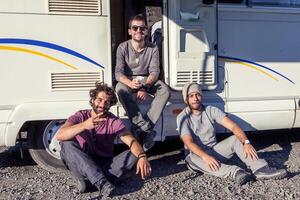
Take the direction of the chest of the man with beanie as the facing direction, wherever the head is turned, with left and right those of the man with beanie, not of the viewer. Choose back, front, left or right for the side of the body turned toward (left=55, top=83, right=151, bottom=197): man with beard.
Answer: right

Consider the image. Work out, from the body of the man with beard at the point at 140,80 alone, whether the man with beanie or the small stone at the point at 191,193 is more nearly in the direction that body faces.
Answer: the small stone

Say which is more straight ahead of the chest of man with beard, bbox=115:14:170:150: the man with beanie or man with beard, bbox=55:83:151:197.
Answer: the man with beard

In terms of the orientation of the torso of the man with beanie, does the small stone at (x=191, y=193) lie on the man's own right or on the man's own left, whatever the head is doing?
on the man's own right

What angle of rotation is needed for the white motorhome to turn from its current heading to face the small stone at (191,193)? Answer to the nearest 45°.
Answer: approximately 90° to its right

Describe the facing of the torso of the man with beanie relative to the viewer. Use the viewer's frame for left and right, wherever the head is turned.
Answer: facing the viewer and to the right of the viewer

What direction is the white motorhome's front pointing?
to the viewer's right

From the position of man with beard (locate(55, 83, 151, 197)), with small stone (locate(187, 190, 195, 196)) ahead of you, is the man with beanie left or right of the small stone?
left

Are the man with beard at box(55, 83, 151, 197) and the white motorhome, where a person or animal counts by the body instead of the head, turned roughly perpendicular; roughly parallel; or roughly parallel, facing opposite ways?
roughly perpendicular
